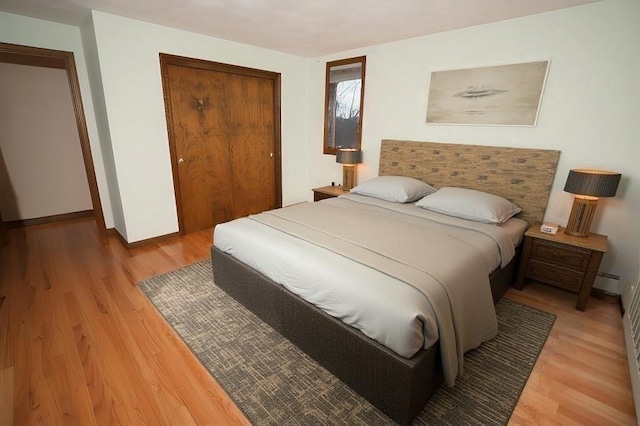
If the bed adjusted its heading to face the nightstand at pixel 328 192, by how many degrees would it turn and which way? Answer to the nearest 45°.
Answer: approximately 90° to its right

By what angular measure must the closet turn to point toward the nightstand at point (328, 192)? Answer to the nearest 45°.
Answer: approximately 45° to its left

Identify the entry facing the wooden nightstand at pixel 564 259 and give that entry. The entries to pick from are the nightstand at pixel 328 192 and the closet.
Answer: the closet

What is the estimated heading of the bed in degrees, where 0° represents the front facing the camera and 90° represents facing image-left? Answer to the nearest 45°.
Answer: approximately 45°

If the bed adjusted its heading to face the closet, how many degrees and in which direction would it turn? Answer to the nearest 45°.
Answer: approximately 90° to its right

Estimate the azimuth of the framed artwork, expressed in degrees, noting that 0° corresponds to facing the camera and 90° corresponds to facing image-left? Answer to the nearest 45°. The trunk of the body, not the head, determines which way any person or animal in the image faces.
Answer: approximately 45°

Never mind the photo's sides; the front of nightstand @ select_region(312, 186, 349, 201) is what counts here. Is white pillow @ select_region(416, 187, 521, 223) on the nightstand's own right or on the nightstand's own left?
on the nightstand's own left

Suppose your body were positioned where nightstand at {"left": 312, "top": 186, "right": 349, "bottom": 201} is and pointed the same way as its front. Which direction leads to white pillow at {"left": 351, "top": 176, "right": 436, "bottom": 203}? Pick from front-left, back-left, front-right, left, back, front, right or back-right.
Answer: left

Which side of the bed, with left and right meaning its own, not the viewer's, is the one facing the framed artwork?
back

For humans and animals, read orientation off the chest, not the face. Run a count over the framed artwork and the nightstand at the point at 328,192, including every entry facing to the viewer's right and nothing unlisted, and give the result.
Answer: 0

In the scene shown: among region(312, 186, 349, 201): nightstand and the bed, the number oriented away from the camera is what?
0

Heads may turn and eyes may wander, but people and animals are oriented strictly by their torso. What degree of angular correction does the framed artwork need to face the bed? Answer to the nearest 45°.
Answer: approximately 45° to its left
